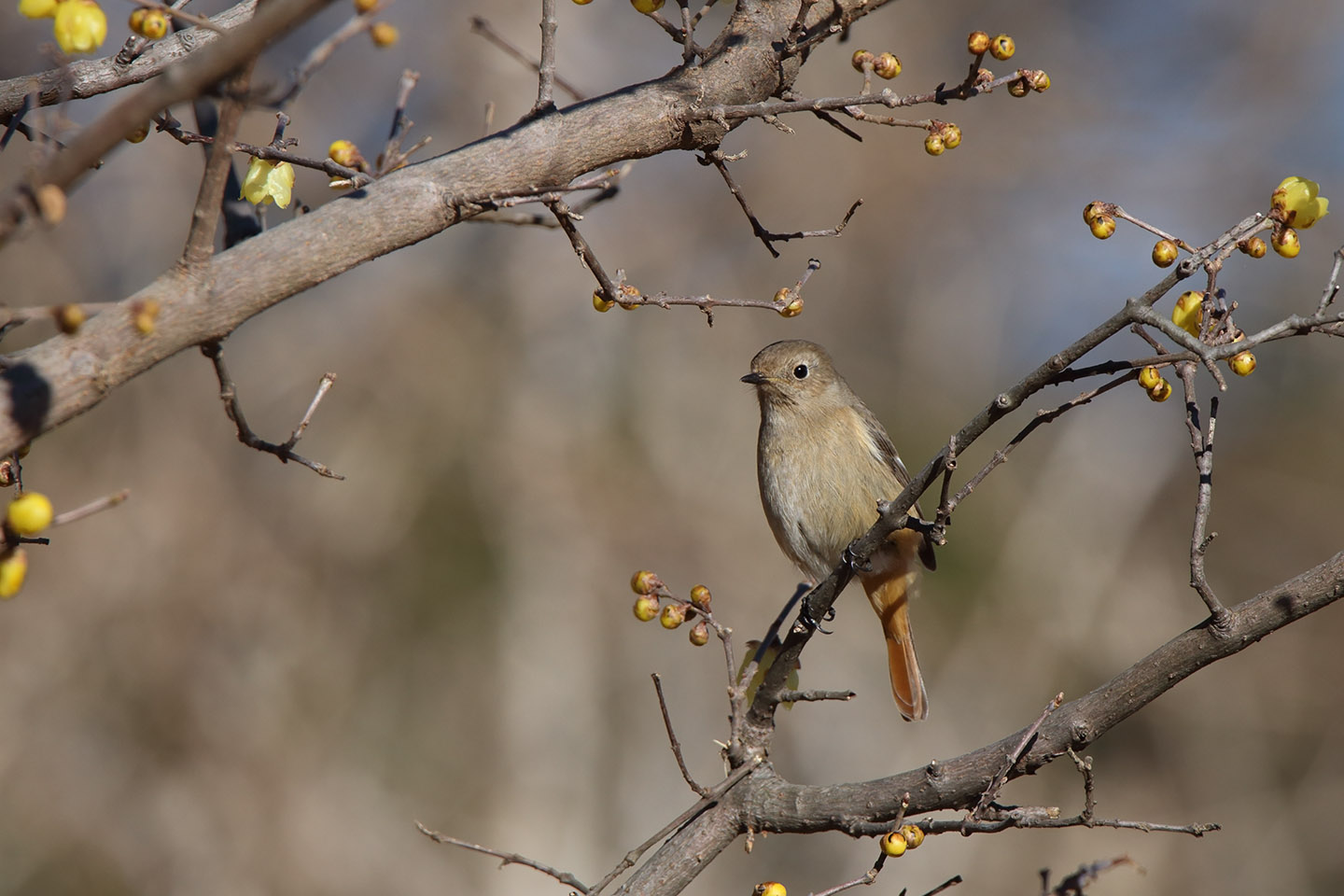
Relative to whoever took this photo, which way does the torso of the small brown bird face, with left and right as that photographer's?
facing the viewer and to the left of the viewer
